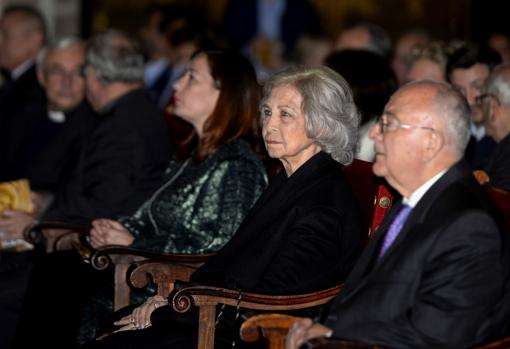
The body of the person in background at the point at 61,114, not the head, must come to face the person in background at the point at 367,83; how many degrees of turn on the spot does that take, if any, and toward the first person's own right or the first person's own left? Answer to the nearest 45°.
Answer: approximately 90° to the first person's own left

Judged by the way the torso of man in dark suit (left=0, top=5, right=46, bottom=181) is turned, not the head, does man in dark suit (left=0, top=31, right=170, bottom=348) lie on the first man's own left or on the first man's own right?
on the first man's own left

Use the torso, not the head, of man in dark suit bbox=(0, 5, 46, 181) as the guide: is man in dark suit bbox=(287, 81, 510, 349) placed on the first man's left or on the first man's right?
on the first man's left

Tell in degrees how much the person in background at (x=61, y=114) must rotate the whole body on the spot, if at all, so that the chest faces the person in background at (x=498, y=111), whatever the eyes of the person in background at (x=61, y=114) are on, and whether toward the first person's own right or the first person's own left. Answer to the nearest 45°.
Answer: approximately 90° to the first person's own left

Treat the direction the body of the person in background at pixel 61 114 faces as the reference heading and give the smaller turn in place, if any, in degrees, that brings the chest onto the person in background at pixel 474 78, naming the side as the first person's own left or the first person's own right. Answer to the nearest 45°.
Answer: approximately 90° to the first person's own left

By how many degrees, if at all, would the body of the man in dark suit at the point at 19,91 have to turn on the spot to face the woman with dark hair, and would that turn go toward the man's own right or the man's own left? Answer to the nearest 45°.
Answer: approximately 45° to the man's own left

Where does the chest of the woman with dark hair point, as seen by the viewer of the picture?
to the viewer's left

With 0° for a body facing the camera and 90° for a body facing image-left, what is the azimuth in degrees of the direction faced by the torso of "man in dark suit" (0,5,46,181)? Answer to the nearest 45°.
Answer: approximately 45°

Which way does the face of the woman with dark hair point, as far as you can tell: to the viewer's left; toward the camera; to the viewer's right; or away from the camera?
to the viewer's left
